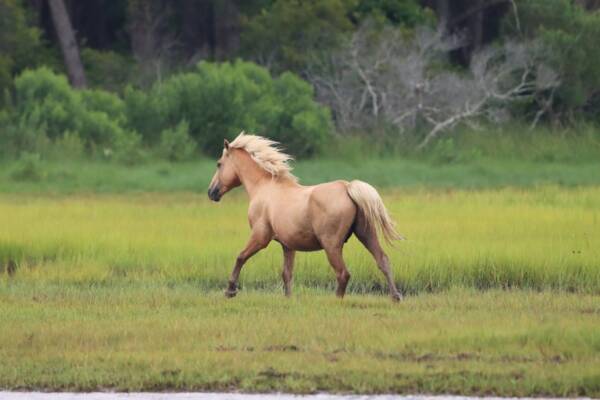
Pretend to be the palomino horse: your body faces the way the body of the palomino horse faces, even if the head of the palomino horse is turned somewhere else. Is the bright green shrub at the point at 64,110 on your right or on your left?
on your right

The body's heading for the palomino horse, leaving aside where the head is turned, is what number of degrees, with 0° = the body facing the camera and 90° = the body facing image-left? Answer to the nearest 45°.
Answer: approximately 90°

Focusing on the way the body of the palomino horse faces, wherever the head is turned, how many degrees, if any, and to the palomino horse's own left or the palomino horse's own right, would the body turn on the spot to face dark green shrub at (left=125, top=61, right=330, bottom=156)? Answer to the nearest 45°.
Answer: approximately 90° to the palomino horse's own right

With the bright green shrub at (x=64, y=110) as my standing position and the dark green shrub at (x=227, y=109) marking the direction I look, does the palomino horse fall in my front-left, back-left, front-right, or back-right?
front-right

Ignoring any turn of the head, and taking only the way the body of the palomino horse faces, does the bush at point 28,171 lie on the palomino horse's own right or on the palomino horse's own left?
on the palomino horse's own right

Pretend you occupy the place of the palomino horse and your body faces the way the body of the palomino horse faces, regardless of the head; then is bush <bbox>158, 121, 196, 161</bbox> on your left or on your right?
on your right
